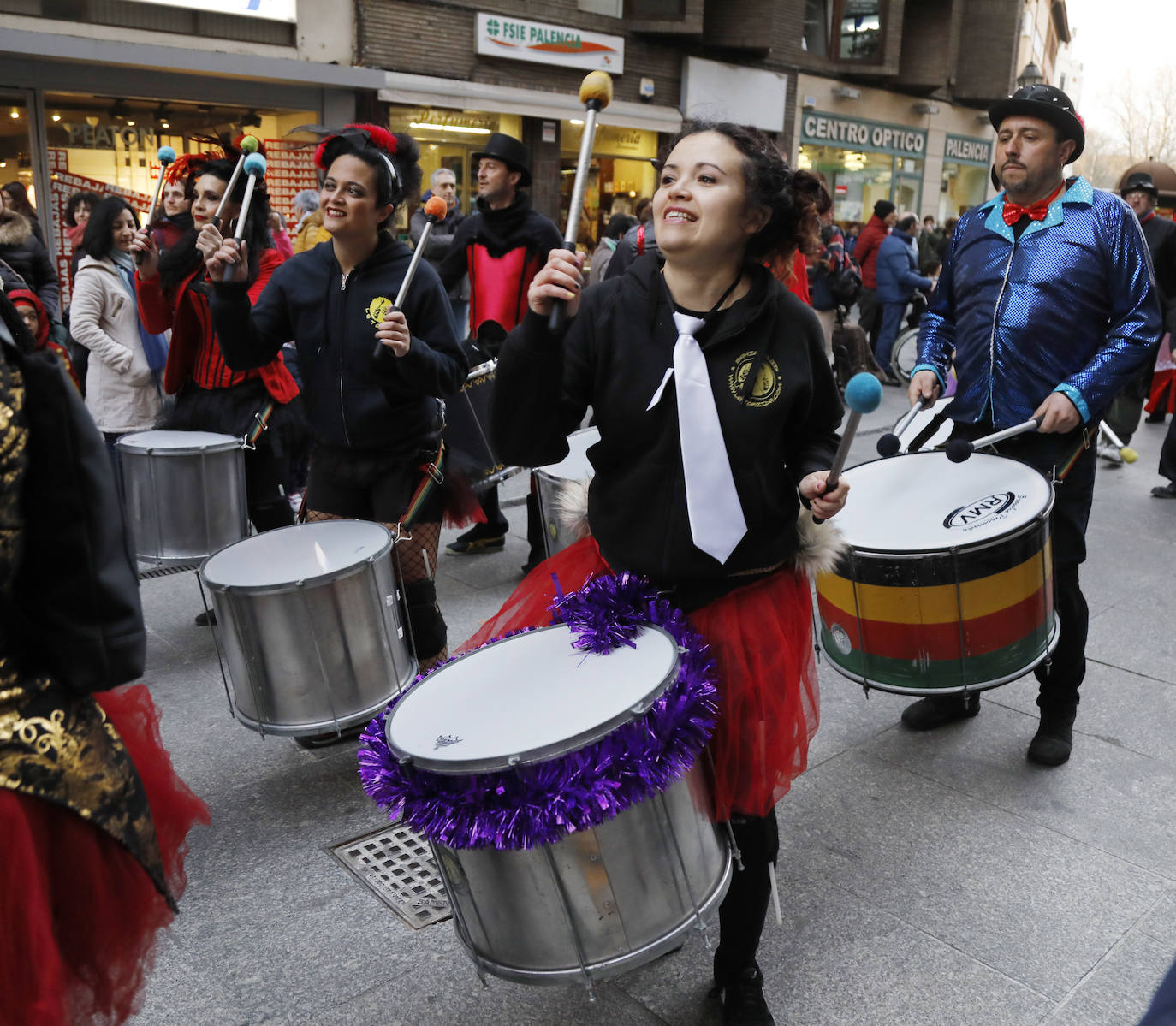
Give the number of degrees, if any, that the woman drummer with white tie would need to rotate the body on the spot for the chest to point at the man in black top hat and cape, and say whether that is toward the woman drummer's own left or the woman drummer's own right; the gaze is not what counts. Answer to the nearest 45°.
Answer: approximately 135° to the woman drummer's own right

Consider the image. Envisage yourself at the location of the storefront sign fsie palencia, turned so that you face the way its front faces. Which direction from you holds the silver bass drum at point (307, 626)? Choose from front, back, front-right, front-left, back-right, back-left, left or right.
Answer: front-right

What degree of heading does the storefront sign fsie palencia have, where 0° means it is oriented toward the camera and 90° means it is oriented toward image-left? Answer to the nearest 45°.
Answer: approximately 315°

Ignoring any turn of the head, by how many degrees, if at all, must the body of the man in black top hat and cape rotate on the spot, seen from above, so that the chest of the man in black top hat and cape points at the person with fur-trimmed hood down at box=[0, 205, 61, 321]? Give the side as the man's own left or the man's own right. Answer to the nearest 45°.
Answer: approximately 90° to the man's own right

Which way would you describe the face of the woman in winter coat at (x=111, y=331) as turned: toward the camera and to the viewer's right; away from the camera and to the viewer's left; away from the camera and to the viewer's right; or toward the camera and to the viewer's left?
toward the camera and to the viewer's right

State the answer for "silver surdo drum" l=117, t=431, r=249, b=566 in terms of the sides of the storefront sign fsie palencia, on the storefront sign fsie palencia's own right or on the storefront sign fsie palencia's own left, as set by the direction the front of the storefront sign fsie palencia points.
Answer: on the storefront sign fsie palencia's own right
